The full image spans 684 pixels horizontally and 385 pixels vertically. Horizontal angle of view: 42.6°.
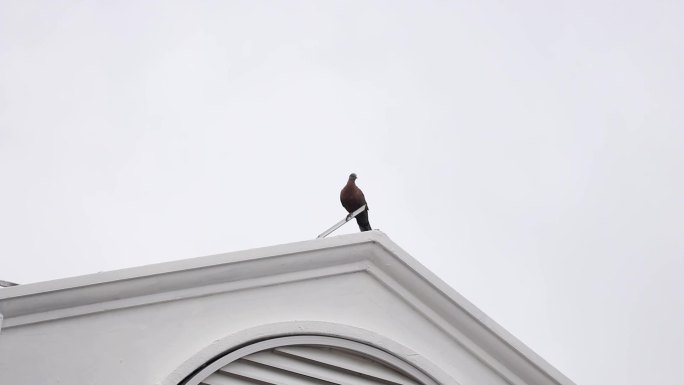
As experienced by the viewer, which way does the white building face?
facing the viewer and to the right of the viewer

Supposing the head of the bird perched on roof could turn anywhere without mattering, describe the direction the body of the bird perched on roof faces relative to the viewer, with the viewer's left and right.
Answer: facing the viewer and to the left of the viewer
